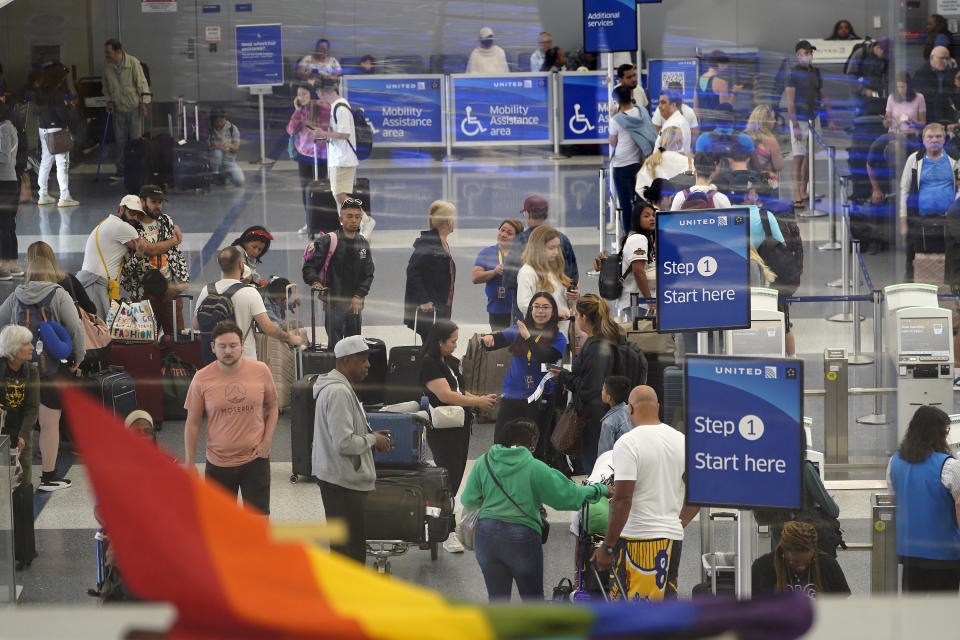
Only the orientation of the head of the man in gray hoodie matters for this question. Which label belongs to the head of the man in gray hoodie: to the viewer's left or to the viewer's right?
to the viewer's right

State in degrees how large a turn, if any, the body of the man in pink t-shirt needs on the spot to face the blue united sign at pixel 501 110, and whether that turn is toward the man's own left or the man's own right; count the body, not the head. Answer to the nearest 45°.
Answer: approximately 180°

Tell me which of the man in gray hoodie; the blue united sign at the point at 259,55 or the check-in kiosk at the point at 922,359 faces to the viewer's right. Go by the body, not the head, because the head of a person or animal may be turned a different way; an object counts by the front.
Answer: the man in gray hoodie

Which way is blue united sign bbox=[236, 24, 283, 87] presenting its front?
toward the camera

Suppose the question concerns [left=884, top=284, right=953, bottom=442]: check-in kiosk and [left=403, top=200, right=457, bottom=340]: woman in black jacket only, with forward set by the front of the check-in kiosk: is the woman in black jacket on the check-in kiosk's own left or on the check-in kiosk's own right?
on the check-in kiosk's own right

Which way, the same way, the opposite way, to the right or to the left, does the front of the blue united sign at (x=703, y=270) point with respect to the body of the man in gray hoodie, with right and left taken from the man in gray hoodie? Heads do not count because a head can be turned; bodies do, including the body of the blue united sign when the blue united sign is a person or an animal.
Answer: to the right

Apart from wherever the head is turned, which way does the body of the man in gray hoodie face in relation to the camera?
to the viewer's right

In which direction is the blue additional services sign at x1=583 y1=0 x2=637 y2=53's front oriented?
toward the camera

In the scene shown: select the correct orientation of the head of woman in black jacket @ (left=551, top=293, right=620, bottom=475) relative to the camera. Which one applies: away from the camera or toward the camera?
away from the camera

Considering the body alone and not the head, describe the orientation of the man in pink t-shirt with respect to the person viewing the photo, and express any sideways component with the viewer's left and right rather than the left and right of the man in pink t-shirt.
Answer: facing the viewer
